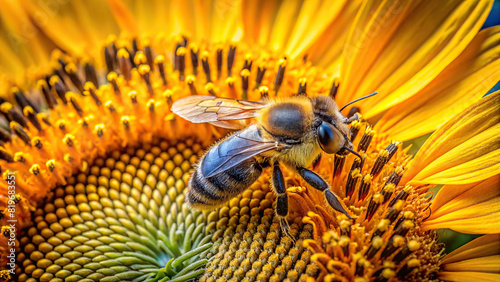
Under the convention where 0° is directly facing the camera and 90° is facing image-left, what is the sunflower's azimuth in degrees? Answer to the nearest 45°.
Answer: approximately 0°

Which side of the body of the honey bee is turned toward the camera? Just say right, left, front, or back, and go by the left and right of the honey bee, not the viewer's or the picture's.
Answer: right
